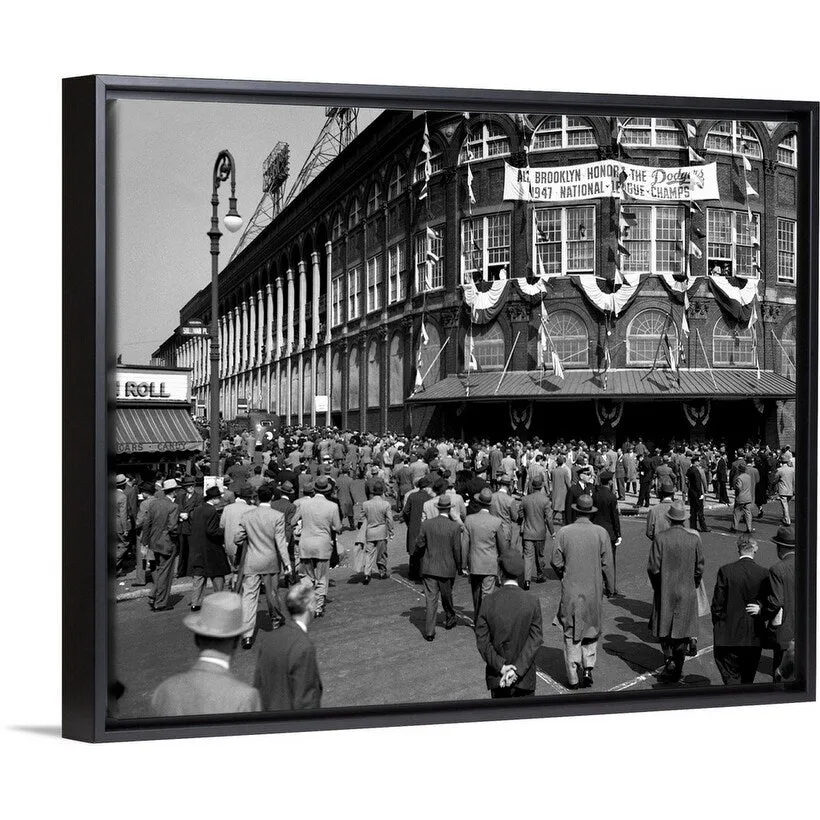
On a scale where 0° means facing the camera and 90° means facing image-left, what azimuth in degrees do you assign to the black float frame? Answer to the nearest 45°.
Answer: approximately 315°
